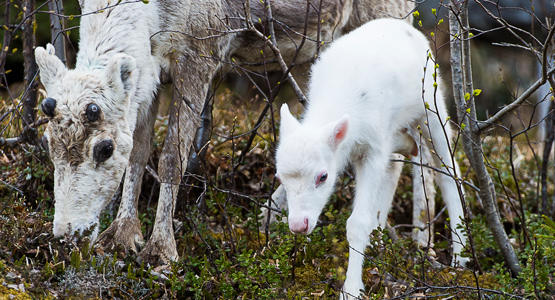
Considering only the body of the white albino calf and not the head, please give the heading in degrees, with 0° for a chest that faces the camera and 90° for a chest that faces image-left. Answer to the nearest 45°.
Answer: approximately 45°

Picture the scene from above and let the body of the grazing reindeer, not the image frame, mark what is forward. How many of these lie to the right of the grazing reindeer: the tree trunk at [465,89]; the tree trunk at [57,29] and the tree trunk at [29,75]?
2

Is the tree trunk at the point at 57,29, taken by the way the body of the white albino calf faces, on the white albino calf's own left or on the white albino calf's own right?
on the white albino calf's own right

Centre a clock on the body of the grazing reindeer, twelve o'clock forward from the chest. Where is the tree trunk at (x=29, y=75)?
The tree trunk is roughly at 3 o'clock from the grazing reindeer.

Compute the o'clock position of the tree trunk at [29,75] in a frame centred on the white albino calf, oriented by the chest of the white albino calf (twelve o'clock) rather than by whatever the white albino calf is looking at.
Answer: The tree trunk is roughly at 2 o'clock from the white albino calf.

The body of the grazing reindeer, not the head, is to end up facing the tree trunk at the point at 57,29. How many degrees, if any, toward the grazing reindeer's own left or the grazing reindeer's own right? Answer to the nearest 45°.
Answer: approximately 90° to the grazing reindeer's own right

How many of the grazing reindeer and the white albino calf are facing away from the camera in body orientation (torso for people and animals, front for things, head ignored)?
0
